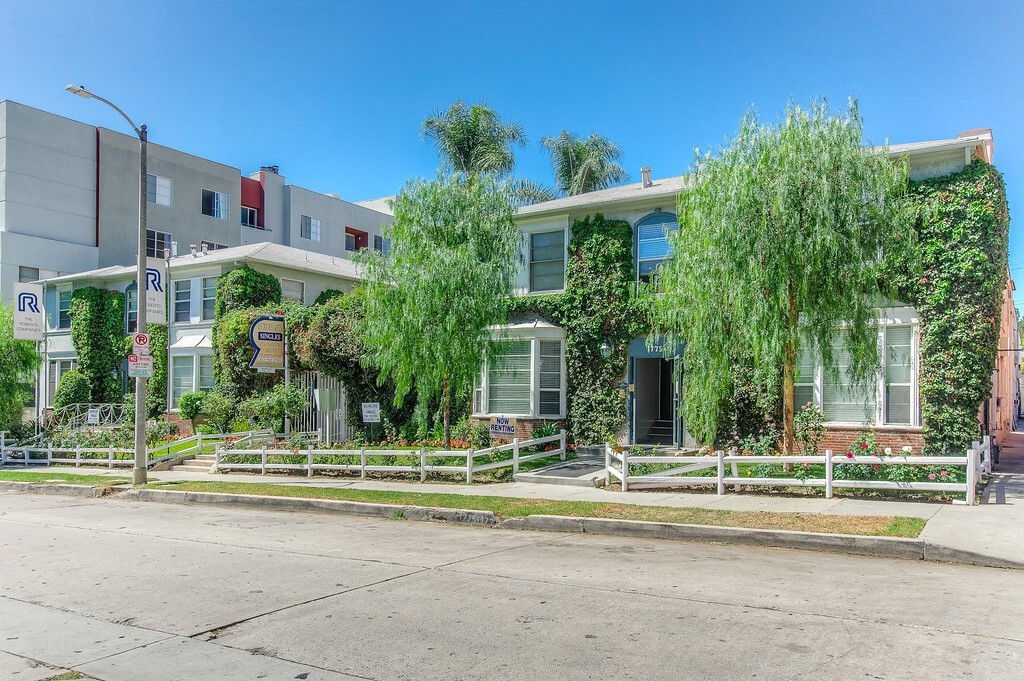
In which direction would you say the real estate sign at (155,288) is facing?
toward the camera

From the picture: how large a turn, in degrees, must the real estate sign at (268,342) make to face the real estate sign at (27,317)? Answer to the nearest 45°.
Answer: approximately 135° to its right

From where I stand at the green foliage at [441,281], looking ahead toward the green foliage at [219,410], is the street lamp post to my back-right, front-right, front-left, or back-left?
front-left

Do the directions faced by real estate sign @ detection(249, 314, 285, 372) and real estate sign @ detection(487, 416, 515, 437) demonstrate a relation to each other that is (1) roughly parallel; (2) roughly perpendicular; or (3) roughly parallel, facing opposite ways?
roughly parallel

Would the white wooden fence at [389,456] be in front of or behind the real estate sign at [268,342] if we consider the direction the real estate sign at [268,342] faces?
in front

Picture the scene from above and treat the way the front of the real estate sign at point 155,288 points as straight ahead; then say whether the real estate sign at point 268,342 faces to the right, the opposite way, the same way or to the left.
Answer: the same way

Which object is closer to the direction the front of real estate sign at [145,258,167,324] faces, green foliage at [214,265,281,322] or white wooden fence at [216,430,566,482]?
the white wooden fence

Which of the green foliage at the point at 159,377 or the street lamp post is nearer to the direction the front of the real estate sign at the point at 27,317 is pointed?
the street lamp post

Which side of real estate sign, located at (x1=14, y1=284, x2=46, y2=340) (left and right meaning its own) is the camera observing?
front

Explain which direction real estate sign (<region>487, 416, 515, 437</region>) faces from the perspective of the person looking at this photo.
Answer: facing the viewer

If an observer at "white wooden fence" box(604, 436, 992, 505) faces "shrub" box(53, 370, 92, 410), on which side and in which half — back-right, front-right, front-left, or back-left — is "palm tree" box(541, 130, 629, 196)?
front-right

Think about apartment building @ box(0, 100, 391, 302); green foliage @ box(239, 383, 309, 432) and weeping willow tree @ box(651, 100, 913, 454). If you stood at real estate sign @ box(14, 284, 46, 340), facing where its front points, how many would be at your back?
1

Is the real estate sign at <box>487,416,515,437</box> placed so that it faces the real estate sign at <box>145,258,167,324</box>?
no

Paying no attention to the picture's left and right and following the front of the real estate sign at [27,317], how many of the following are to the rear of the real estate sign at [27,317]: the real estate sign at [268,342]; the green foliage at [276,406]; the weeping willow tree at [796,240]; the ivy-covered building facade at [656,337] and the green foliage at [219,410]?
0
